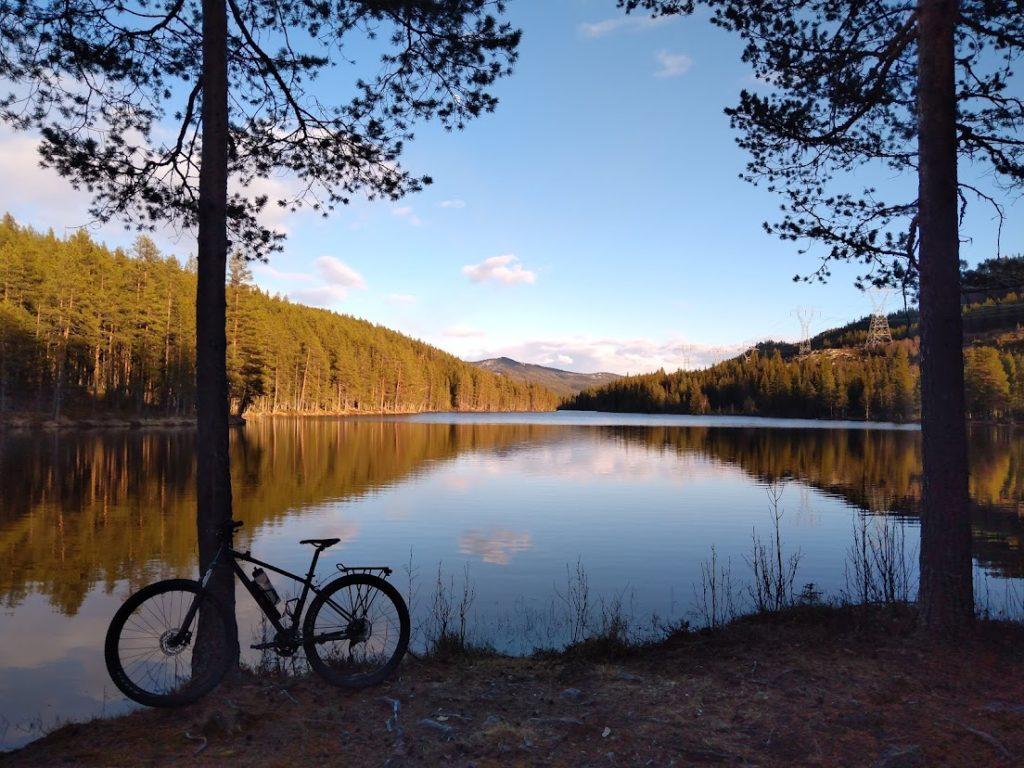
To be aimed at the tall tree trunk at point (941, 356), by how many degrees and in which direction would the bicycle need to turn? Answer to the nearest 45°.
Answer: approximately 180°

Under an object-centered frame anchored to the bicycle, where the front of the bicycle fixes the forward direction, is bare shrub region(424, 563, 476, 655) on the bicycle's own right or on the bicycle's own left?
on the bicycle's own right

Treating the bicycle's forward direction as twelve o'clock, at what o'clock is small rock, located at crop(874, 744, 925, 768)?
The small rock is roughly at 7 o'clock from the bicycle.

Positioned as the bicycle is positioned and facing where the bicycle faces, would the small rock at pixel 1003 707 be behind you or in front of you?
behind

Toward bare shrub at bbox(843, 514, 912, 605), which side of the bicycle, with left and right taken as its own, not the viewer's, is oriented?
back

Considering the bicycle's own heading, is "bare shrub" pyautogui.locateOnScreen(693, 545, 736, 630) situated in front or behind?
behind

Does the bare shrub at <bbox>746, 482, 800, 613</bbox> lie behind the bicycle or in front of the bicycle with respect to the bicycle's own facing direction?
behind

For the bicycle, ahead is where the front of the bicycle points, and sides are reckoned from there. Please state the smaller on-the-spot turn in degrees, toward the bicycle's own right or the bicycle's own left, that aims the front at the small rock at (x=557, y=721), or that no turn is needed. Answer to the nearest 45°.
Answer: approximately 135° to the bicycle's own left

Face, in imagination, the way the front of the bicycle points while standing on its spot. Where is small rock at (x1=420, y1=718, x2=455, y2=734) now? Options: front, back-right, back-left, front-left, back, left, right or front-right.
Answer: back-left

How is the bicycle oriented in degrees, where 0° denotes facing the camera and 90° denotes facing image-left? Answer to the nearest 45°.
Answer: approximately 90°
